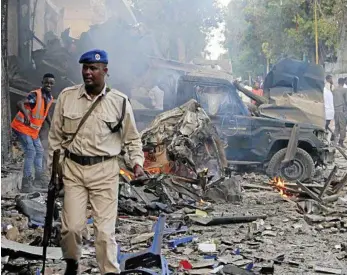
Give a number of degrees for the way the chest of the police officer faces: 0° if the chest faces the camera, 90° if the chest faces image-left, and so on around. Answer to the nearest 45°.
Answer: approximately 0°

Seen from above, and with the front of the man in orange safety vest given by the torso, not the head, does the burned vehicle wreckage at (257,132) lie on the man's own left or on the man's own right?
on the man's own left

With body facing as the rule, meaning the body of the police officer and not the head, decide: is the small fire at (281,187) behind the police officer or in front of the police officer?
behind

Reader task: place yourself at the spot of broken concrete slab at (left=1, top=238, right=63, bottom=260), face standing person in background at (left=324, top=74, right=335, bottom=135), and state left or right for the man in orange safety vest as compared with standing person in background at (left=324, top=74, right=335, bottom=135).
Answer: left

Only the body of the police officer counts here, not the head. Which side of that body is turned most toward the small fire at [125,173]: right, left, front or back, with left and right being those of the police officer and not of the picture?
back

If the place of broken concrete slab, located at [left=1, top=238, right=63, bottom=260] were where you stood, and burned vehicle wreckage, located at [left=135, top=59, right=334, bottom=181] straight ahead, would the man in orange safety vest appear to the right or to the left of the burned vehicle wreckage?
left
